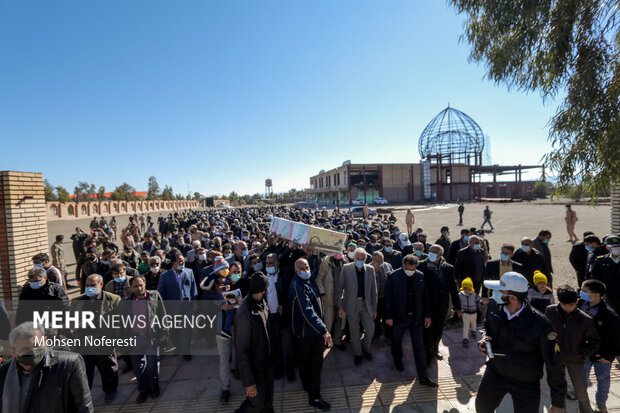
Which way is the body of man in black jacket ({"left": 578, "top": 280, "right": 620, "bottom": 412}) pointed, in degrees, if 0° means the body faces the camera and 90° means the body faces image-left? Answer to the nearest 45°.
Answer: approximately 45°

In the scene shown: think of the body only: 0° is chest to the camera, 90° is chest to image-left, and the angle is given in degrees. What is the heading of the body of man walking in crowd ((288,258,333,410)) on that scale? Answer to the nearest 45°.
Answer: approximately 315°

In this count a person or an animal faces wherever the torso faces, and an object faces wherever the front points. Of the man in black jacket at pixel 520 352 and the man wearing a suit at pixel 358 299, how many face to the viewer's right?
0

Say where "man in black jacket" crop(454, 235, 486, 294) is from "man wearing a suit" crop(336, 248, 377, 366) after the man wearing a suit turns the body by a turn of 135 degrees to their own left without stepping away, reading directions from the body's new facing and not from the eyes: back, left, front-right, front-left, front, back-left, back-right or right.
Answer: front

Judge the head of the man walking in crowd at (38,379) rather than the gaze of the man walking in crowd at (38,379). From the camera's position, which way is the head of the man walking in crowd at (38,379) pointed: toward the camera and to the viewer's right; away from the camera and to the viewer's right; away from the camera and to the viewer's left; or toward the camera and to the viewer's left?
toward the camera and to the viewer's right

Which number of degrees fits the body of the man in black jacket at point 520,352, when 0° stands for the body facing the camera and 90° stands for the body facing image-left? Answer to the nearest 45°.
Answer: approximately 45°
